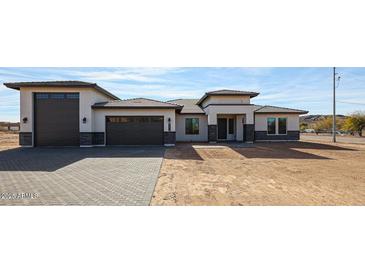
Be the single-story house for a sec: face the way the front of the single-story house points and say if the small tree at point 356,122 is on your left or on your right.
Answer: on your left

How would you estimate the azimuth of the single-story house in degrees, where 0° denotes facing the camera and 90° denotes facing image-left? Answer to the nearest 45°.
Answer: approximately 0°
